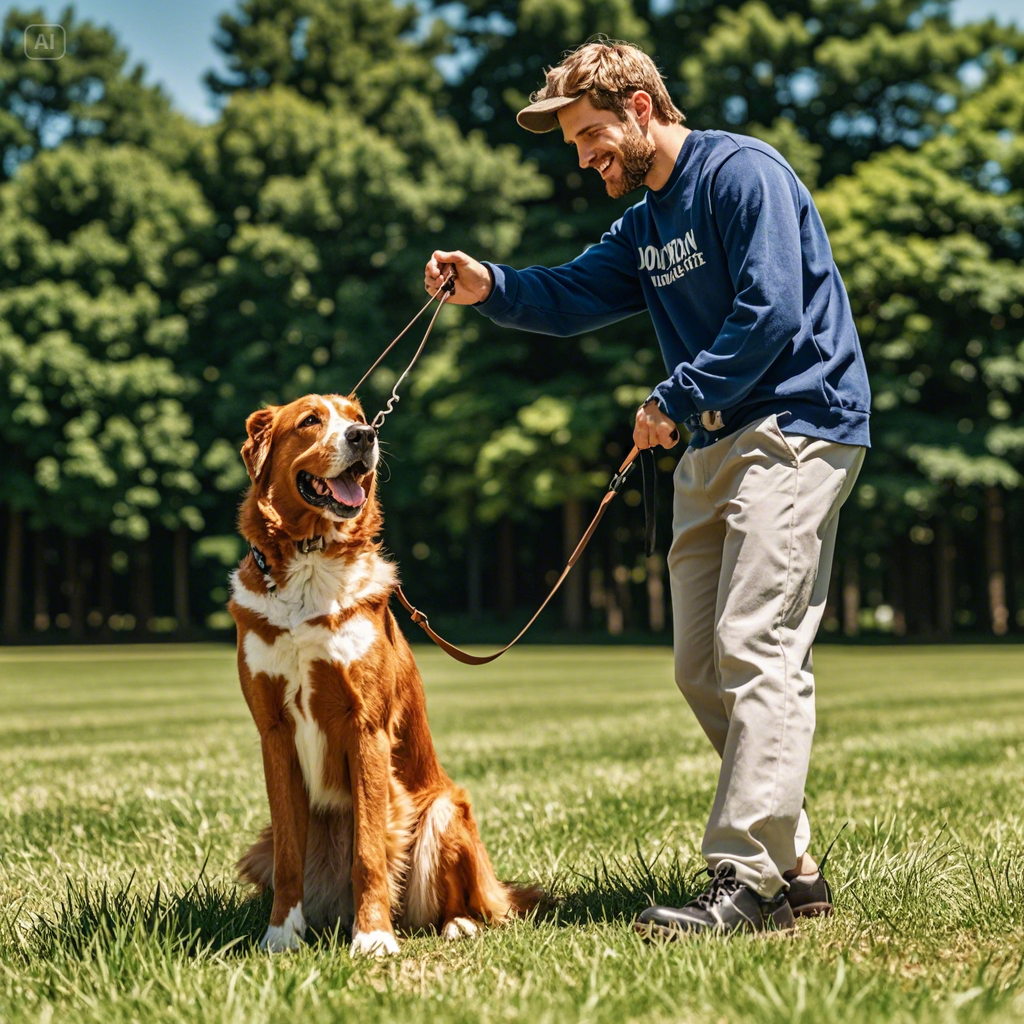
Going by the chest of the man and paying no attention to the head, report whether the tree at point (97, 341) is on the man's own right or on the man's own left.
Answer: on the man's own right

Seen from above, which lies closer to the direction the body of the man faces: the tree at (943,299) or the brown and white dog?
the brown and white dog

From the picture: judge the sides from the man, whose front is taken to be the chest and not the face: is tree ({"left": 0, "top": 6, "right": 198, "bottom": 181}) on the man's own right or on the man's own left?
on the man's own right

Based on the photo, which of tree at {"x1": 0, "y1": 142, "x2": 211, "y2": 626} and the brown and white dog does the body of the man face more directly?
the brown and white dog

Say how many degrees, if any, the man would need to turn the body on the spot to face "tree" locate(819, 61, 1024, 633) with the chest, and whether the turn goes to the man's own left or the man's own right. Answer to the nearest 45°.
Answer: approximately 135° to the man's own right

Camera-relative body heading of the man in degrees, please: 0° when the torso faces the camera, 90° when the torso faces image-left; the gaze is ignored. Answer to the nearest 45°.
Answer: approximately 45°
